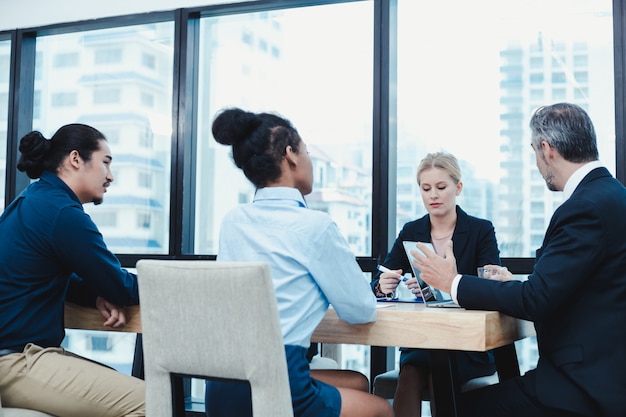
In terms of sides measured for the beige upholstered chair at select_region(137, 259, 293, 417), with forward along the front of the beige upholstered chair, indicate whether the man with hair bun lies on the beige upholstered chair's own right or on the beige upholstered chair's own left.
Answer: on the beige upholstered chair's own left

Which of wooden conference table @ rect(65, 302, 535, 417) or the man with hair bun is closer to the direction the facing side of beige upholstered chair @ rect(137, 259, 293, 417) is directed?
the wooden conference table

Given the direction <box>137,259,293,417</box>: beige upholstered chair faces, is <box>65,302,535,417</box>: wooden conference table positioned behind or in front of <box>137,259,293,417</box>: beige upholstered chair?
in front

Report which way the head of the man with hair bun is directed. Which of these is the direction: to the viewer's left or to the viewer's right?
to the viewer's right

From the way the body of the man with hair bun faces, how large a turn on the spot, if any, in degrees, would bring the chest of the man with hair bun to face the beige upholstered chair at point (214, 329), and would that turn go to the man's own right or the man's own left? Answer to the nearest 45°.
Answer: approximately 45° to the man's own right

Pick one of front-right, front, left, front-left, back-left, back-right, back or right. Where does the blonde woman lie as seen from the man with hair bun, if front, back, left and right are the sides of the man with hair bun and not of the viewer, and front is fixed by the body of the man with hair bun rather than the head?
front

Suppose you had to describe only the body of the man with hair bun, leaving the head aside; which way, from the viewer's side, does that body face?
to the viewer's right

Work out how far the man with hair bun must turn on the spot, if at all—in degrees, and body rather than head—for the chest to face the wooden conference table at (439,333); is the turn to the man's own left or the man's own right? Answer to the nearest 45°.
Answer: approximately 45° to the man's own right

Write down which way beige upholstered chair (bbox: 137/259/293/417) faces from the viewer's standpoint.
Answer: facing away from the viewer and to the right of the viewer

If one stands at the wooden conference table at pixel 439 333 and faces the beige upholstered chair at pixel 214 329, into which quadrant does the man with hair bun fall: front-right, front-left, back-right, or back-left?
front-right

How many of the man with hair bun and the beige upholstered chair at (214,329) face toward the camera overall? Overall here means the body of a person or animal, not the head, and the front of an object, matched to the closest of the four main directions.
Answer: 0
